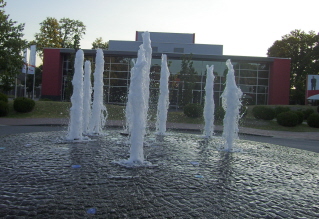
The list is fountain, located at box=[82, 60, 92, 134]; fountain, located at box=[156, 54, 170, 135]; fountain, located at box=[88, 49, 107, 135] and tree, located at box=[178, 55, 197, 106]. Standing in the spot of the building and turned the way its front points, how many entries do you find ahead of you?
4

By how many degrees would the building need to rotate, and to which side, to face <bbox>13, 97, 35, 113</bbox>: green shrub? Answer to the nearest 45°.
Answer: approximately 45° to its right

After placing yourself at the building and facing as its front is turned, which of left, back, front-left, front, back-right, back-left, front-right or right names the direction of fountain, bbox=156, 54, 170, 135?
front

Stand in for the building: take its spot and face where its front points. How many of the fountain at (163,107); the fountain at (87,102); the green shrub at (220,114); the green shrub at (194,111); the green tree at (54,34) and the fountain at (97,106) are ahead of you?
5

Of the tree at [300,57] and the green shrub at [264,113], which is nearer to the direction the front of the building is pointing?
the green shrub

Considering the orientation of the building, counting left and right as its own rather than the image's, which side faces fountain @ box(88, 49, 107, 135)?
front

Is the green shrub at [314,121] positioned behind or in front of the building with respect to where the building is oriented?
in front

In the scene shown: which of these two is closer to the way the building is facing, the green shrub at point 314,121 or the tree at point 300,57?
the green shrub

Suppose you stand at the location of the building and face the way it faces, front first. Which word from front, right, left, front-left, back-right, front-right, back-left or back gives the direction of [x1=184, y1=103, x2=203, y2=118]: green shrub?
front

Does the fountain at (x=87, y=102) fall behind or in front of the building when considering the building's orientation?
in front

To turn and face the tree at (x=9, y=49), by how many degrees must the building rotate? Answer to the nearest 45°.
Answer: approximately 45° to its right

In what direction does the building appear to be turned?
toward the camera

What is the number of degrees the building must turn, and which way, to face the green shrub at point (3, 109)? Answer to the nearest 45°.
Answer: approximately 45° to its right
